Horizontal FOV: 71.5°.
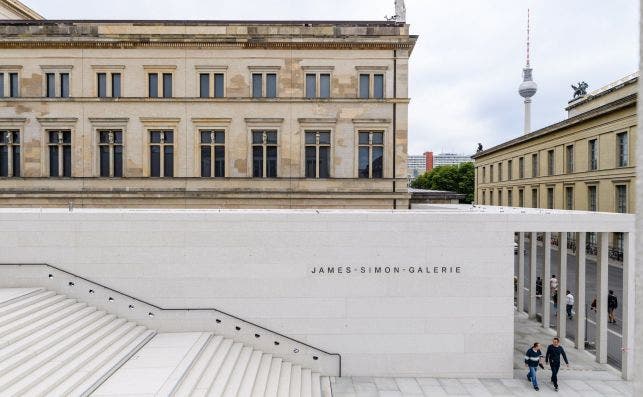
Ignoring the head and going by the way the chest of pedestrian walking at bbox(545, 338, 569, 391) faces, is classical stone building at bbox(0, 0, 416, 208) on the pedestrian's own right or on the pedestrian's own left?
on the pedestrian's own right

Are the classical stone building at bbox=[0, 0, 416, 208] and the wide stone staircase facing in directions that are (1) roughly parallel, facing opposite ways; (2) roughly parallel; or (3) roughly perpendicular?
roughly perpendicular

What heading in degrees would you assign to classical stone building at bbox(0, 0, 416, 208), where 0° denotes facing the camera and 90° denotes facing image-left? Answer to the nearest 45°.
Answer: approximately 0°

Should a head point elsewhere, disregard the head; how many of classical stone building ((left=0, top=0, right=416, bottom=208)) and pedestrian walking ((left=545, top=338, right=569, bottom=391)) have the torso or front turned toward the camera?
2

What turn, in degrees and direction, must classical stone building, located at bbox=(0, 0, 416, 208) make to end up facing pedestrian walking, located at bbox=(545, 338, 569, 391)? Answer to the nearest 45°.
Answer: approximately 45° to its left

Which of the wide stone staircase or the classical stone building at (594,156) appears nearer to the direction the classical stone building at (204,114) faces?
the wide stone staircase

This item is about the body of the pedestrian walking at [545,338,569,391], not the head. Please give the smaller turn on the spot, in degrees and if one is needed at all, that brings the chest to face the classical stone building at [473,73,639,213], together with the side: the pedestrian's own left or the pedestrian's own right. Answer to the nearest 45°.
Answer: approximately 180°

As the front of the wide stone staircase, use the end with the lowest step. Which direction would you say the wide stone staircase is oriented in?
to the viewer's right

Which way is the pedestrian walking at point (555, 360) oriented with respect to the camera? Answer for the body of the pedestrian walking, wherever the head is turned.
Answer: toward the camera

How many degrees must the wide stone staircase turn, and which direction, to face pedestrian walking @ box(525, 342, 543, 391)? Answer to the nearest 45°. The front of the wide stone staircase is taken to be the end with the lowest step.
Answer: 0° — it already faces them

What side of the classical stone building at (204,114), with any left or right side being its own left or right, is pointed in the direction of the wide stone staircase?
front

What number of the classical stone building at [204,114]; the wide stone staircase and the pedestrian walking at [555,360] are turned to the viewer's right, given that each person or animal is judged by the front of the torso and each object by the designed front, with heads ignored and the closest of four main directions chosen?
1

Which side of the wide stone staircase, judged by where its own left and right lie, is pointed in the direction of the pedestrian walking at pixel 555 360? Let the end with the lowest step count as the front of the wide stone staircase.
front

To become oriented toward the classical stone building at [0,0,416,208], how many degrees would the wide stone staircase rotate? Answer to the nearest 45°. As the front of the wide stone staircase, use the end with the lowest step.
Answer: approximately 90° to its left
